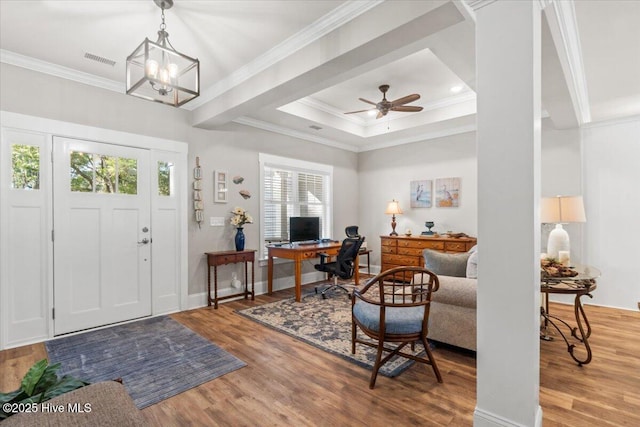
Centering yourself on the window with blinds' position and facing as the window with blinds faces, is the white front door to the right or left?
on its right

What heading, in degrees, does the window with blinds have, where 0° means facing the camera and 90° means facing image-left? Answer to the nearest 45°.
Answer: approximately 315°

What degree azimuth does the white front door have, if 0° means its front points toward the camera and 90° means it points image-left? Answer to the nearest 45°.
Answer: approximately 315°

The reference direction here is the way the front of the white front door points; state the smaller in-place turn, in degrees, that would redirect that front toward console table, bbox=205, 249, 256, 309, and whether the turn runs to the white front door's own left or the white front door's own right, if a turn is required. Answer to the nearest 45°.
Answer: approximately 45° to the white front door's own left

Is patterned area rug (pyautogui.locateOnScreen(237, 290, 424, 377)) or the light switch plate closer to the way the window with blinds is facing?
the patterned area rug

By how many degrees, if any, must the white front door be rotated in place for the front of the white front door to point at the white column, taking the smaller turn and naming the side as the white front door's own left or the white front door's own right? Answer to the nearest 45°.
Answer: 0° — it already faces it

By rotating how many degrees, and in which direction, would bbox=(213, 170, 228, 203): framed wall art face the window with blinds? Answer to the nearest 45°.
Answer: approximately 90° to its left

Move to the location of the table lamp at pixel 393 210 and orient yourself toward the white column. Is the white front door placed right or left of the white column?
right

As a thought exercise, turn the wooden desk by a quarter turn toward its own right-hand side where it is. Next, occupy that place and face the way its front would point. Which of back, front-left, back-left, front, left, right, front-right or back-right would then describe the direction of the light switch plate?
front-right
